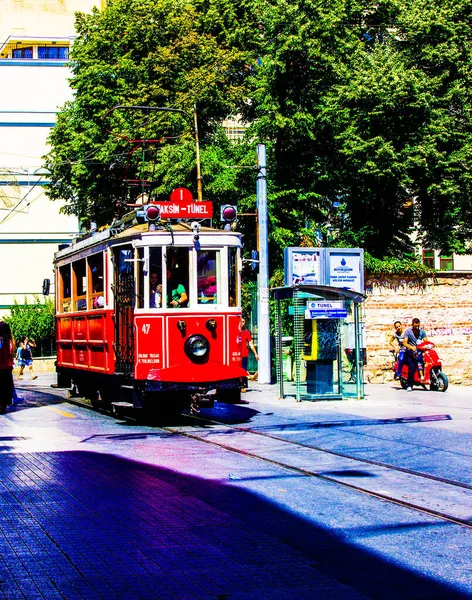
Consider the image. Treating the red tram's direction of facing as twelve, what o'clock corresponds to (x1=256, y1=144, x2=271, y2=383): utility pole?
The utility pole is roughly at 8 o'clock from the red tram.

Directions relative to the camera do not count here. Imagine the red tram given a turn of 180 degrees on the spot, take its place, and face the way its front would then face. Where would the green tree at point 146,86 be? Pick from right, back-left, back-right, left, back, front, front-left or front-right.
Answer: front-right

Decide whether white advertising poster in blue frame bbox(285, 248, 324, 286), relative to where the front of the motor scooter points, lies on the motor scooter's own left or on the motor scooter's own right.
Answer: on the motor scooter's own right

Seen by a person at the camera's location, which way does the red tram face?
facing the viewer and to the right of the viewer

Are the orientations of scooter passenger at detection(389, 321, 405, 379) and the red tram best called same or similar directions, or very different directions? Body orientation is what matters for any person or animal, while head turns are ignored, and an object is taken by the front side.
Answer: same or similar directions

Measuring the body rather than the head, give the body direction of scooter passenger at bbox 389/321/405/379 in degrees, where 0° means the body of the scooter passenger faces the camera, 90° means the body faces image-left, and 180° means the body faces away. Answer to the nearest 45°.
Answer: approximately 315°

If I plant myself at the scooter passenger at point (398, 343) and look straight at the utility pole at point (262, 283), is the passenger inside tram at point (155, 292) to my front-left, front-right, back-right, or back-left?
front-left

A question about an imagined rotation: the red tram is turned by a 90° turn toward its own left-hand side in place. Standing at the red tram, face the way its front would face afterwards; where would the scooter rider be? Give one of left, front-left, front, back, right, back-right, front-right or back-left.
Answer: front
